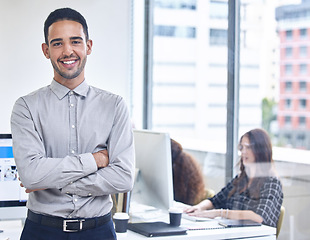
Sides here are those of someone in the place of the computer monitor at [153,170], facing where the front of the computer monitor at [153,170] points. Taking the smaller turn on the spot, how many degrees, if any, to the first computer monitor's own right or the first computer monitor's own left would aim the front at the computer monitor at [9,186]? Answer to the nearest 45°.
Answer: approximately 135° to the first computer monitor's own left

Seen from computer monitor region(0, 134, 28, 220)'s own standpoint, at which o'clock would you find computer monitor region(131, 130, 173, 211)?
computer monitor region(131, 130, 173, 211) is roughly at 9 o'clock from computer monitor region(0, 134, 28, 220).

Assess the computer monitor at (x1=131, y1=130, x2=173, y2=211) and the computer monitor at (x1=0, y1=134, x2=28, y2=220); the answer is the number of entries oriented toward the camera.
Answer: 1

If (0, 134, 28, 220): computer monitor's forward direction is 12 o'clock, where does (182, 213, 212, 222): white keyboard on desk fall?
The white keyboard on desk is roughly at 9 o'clock from the computer monitor.

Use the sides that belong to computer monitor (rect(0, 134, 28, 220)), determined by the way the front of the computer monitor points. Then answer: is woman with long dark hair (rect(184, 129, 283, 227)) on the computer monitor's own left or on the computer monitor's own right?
on the computer monitor's own left

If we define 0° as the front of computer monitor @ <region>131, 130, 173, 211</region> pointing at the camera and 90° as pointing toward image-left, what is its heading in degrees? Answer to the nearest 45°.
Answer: approximately 225°
